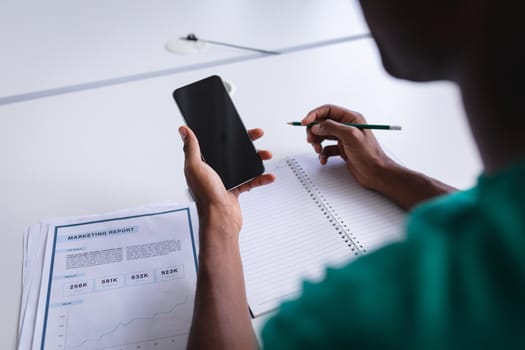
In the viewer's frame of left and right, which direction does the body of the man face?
facing away from the viewer and to the left of the viewer

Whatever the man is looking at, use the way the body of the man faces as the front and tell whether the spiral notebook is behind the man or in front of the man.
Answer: in front

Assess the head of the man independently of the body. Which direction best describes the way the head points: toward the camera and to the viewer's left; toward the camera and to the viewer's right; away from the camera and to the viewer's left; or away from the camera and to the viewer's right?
away from the camera and to the viewer's left
